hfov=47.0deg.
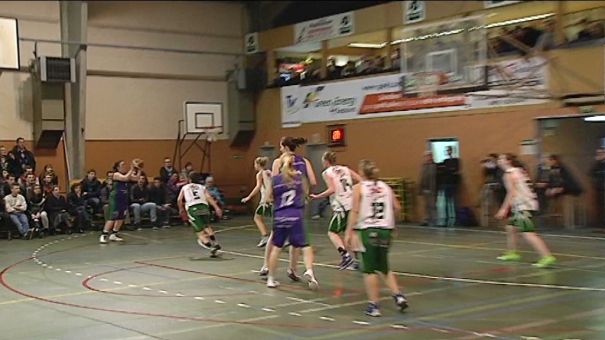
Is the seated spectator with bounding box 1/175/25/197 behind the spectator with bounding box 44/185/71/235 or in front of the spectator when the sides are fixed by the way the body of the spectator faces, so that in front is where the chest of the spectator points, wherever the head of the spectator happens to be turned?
behind

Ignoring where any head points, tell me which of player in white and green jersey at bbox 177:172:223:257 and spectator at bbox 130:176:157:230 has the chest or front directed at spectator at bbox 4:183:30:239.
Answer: the player in white and green jersey

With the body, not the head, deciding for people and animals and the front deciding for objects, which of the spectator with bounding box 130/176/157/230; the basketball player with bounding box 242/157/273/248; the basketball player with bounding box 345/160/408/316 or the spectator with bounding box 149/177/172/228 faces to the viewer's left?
the basketball player with bounding box 242/157/273/248

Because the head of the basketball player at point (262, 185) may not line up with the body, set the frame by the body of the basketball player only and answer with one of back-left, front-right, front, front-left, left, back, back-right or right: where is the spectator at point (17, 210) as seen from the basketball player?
front-right

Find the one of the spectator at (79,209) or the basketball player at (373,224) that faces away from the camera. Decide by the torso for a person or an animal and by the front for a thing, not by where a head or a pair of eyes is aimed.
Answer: the basketball player

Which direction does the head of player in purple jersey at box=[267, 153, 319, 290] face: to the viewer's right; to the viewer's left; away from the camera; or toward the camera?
away from the camera

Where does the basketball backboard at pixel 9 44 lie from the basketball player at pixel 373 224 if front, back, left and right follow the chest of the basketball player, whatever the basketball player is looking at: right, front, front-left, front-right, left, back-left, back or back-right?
front-left

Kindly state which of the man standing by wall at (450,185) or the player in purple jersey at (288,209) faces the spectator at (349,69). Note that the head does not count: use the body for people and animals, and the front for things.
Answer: the player in purple jersey

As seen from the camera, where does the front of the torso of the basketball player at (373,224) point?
away from the camera

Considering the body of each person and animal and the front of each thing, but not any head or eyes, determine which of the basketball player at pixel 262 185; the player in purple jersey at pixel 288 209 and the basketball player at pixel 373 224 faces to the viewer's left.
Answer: the basketball player at pixel 262 185

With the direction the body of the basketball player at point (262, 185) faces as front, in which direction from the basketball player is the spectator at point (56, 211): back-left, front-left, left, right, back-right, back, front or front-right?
front-right

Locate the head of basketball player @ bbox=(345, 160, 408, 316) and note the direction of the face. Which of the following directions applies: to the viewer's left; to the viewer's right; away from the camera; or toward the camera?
away from the camera

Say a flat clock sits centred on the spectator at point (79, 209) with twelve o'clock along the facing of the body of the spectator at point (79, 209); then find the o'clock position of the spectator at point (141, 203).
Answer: the spectator at point (141, 203) is roughly at 10 o'clock from the spectator at point (79, 209).

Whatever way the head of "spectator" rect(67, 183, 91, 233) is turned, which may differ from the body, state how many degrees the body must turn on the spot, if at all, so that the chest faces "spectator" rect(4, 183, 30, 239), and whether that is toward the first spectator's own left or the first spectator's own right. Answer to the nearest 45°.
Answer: approximately 90° to the first spectator's own right
